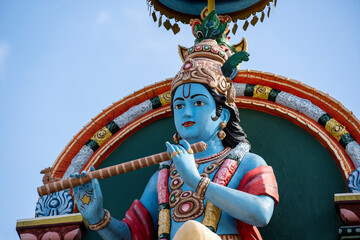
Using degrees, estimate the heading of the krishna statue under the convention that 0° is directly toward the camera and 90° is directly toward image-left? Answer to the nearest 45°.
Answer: approximately 45°
